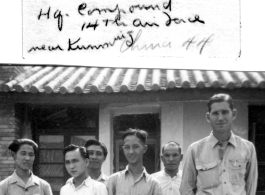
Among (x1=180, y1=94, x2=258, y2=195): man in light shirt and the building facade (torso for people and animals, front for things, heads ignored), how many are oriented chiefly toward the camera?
2

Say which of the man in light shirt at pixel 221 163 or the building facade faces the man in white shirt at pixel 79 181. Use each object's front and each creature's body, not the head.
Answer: the building facade

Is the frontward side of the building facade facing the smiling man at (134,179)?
yes

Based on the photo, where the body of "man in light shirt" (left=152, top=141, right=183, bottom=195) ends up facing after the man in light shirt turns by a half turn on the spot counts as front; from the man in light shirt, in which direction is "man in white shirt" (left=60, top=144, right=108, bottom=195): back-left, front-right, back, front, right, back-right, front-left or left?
back-left

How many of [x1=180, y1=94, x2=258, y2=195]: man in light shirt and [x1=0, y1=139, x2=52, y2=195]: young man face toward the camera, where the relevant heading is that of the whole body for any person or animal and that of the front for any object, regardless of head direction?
2

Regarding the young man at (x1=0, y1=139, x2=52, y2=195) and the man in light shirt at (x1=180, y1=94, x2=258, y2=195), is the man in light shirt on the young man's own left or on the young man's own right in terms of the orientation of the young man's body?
on the young man's own left

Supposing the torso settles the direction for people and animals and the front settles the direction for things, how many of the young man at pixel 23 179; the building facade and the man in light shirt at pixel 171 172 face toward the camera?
3

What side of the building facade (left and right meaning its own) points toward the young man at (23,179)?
front

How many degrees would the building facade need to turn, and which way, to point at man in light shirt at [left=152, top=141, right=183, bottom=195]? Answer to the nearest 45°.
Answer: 0° — it already faces them

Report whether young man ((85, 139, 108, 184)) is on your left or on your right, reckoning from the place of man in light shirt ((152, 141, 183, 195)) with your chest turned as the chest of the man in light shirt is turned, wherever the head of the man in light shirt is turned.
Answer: on your right
